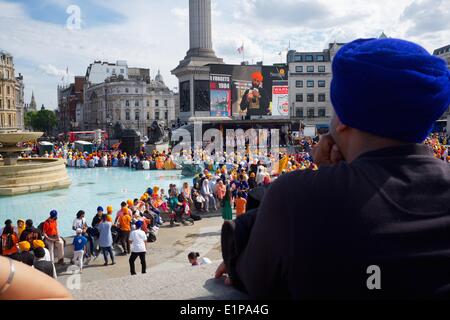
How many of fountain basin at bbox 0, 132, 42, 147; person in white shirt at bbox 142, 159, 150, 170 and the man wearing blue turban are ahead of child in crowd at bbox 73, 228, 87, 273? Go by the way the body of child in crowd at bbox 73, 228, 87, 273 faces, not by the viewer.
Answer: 2

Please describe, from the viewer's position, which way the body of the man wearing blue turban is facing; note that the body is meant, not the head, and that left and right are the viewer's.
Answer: facing away from the viewer and to the left of the viewer

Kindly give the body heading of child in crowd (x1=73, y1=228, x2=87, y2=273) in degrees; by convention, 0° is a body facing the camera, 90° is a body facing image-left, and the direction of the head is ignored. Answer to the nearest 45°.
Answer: approximately 180°

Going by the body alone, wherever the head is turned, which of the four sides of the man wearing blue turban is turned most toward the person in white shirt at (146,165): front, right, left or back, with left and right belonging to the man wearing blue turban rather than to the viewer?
front

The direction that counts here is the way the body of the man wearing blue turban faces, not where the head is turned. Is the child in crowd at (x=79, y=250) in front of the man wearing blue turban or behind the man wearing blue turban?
in front

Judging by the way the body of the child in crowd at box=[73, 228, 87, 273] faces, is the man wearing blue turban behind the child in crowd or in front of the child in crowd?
behind

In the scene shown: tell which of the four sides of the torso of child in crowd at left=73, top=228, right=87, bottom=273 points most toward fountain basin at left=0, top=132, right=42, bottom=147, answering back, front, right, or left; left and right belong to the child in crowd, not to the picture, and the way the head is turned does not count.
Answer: front

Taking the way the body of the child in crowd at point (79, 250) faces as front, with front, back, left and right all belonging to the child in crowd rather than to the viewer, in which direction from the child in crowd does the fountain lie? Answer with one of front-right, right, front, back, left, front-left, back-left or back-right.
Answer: front

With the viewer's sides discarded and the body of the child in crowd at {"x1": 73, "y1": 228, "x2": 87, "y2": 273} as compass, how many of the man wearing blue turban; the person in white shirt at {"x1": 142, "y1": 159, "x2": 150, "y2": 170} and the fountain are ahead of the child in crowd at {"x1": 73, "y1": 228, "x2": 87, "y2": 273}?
2

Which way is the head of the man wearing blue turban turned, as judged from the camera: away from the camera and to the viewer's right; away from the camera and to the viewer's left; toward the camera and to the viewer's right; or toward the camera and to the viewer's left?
away from the camera and to the viewer's left

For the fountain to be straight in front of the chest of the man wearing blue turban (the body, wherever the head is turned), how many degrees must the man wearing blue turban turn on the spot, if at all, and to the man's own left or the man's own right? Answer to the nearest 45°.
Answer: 0° — they already face it

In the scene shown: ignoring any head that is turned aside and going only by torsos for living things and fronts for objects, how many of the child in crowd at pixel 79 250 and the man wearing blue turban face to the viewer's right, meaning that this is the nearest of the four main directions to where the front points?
0

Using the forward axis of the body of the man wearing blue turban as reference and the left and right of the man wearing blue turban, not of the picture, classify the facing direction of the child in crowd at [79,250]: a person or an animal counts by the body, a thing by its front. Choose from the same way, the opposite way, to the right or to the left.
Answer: the same way

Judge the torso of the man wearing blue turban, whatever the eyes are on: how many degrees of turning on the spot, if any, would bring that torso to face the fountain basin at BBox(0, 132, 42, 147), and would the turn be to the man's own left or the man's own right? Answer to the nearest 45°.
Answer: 0° — they already face it
